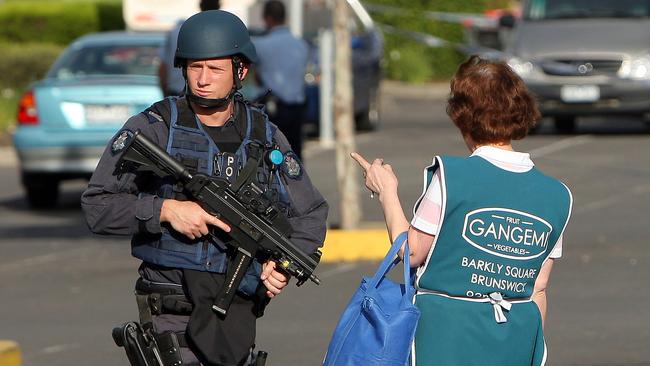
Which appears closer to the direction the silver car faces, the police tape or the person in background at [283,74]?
the person in background

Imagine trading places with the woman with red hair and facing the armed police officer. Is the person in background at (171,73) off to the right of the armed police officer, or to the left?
right

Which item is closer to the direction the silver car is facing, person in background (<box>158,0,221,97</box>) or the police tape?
the person in background

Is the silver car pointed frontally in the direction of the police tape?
no

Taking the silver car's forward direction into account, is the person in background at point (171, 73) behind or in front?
in front

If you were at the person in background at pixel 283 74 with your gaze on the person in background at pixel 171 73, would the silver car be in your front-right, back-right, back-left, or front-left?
back-right

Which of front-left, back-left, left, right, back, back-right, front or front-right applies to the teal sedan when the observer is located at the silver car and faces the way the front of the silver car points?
front-right

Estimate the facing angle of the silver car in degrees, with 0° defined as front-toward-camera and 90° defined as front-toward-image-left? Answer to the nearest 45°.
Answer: approximately 0°

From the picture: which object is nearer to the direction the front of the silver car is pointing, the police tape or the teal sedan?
the teal sedan

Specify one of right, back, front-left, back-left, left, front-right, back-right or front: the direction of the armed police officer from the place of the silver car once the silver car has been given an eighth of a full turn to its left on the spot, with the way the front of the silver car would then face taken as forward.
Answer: front-right

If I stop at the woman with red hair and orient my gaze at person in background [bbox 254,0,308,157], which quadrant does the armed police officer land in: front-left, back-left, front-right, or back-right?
front-left

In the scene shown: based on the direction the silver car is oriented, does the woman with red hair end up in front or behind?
in front
